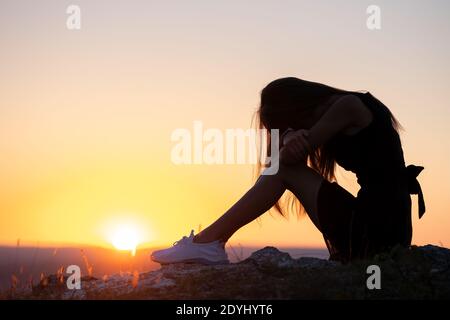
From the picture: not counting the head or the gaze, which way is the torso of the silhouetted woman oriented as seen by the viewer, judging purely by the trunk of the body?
to the viewer's left

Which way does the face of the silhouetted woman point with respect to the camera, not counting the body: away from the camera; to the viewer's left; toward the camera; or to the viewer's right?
to the viewer's left
